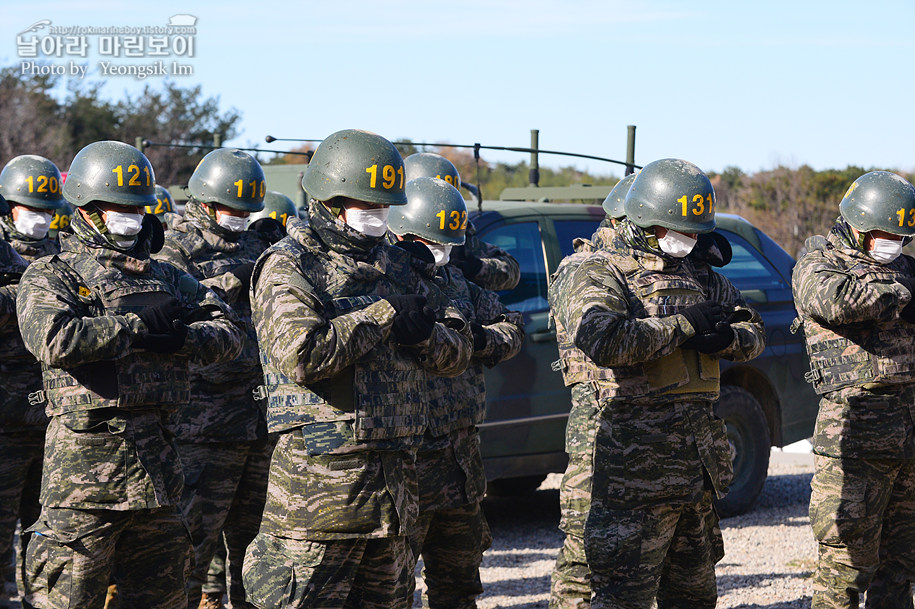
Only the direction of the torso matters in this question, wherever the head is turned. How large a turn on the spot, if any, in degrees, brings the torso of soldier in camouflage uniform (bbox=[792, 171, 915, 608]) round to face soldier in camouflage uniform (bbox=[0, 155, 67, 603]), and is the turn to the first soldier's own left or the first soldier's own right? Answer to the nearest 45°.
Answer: approximately 135° to the first soldier's own right

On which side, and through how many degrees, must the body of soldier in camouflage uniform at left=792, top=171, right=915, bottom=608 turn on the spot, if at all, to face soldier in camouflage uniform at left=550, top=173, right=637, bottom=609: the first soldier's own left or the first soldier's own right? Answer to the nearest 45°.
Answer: approximately 135° to the first soldier's own right

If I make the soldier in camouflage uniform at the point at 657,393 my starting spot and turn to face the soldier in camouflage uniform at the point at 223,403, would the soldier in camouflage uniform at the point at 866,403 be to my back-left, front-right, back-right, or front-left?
back-right

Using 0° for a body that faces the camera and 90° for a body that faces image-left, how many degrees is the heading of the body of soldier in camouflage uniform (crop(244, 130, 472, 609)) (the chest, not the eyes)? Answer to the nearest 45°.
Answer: approximately 315°

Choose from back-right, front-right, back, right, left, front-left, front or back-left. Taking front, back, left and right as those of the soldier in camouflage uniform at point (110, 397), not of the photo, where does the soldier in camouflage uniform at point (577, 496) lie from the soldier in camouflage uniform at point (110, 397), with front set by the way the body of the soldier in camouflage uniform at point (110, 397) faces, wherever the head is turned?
front-left

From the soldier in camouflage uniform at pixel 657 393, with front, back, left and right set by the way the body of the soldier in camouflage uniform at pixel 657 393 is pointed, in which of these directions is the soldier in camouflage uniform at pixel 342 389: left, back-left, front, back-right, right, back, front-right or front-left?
right
